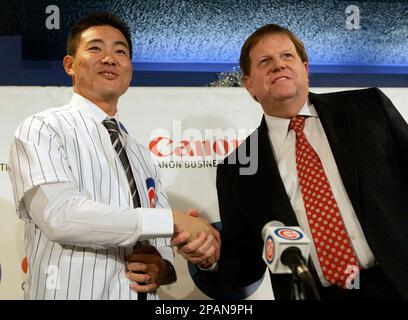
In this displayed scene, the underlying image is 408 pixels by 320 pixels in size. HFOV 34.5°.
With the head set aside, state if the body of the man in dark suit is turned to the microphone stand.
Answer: yes

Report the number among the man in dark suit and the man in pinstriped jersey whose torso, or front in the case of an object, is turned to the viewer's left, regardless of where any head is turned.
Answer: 0

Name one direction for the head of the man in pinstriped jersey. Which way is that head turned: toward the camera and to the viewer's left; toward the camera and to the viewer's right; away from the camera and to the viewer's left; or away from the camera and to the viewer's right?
toward the camera and to the viewer's right

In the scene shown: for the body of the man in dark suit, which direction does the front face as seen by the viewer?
toward the camera

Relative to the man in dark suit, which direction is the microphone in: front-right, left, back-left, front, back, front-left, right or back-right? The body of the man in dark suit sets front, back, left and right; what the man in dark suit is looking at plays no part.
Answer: front

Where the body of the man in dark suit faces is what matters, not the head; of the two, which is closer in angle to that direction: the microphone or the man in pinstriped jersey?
the microphone

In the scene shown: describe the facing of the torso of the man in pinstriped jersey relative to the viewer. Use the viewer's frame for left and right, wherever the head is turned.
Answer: facing the viewer and to the right of the viewer
